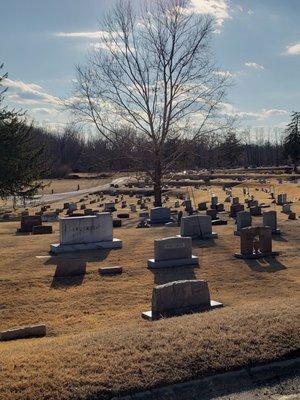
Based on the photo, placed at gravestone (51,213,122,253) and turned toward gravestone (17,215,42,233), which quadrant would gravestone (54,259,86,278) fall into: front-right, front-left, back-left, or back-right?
back-left

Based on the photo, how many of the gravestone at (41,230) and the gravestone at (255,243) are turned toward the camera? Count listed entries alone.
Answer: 2

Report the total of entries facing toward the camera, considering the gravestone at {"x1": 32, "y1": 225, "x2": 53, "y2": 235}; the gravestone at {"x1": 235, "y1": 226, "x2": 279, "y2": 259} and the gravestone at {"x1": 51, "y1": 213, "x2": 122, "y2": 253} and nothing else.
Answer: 3

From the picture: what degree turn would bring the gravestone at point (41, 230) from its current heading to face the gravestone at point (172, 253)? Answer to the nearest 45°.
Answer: approximately 45° to its left

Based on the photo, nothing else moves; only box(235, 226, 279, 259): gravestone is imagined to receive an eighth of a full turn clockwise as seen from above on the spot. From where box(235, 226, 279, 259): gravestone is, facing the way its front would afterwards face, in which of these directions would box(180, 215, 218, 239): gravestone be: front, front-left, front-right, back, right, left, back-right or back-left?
right

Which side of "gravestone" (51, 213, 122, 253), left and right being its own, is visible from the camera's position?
front

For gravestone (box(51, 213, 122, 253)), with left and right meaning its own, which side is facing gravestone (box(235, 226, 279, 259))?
left

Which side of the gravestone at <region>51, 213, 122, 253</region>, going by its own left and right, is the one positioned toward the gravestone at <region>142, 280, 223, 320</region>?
front

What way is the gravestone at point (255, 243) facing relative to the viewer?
toward the camera

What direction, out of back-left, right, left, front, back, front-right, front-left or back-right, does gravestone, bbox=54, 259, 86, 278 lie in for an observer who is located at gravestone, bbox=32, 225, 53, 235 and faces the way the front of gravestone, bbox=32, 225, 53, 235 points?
front

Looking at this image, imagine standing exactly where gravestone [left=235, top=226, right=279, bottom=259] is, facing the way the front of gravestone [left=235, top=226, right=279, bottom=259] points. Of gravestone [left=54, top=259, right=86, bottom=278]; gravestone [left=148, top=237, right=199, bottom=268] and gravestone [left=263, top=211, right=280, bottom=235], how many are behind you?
1

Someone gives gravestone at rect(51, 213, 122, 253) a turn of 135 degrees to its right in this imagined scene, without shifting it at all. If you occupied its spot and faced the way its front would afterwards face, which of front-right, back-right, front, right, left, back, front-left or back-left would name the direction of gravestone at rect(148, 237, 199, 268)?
back

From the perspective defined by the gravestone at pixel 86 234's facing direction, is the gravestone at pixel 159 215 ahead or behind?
behind

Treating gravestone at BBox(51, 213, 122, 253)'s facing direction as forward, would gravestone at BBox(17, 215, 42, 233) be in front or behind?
behind

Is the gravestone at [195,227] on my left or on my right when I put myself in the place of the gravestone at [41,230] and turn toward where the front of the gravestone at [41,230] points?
on my left

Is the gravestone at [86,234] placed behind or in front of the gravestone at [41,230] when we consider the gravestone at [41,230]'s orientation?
in front
